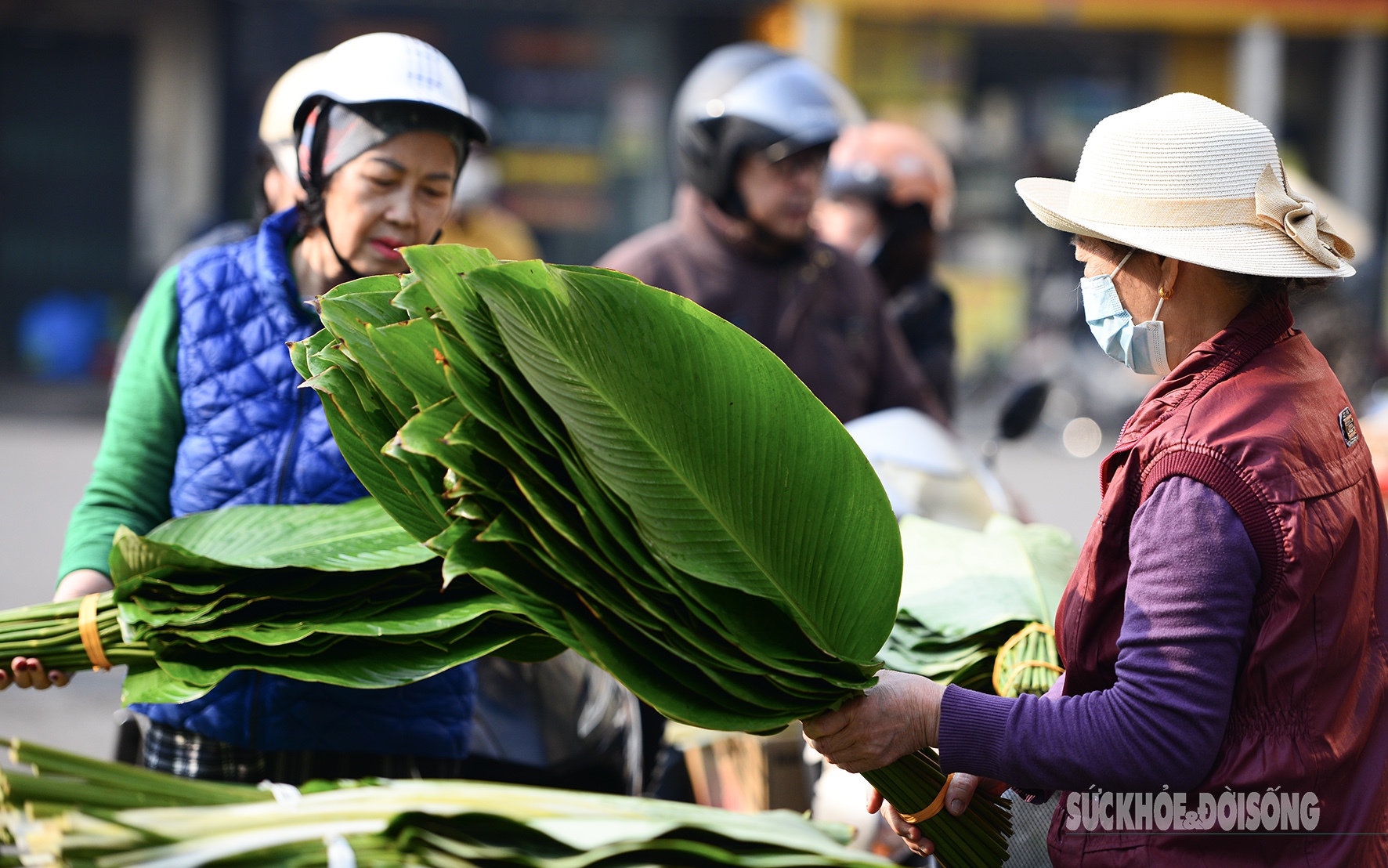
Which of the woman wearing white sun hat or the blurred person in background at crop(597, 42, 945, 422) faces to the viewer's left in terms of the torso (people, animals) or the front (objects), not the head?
the woman wearing white sun hat

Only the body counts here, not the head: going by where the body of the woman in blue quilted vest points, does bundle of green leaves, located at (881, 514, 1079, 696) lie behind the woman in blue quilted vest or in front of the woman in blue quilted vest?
in front

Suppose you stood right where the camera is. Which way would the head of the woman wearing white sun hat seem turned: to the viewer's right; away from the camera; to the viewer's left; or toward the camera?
to the viewer's left

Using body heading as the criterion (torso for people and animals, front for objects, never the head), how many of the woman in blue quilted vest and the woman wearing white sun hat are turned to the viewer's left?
1

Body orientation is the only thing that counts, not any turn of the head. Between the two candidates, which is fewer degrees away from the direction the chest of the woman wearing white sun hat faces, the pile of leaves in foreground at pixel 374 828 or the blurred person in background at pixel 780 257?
the pile of leaves in foreground

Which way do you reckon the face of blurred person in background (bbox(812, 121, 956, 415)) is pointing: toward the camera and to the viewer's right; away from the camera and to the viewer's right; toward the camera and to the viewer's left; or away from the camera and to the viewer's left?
toward the camera and to the viewer's left

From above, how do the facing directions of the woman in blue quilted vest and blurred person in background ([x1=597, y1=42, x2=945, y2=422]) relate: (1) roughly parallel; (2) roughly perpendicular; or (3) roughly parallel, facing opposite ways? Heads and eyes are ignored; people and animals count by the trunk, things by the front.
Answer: roughly parallel

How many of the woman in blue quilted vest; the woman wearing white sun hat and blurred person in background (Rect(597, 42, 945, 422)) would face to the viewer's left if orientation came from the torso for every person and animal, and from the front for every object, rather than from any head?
1

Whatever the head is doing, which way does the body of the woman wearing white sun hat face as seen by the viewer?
to the viewer's left

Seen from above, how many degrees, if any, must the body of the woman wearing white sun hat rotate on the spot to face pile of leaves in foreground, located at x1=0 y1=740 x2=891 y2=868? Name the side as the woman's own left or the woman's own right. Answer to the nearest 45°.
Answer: approximately 45° to the woman's own left

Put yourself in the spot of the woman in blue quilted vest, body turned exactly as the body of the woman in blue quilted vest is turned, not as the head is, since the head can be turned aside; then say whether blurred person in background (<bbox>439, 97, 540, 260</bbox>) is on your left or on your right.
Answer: on your left

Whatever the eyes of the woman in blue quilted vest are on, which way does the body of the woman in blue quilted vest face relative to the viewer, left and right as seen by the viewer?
facing the viewer and to the right of the viewer

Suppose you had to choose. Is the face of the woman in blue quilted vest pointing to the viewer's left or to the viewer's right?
to the viewer's right
